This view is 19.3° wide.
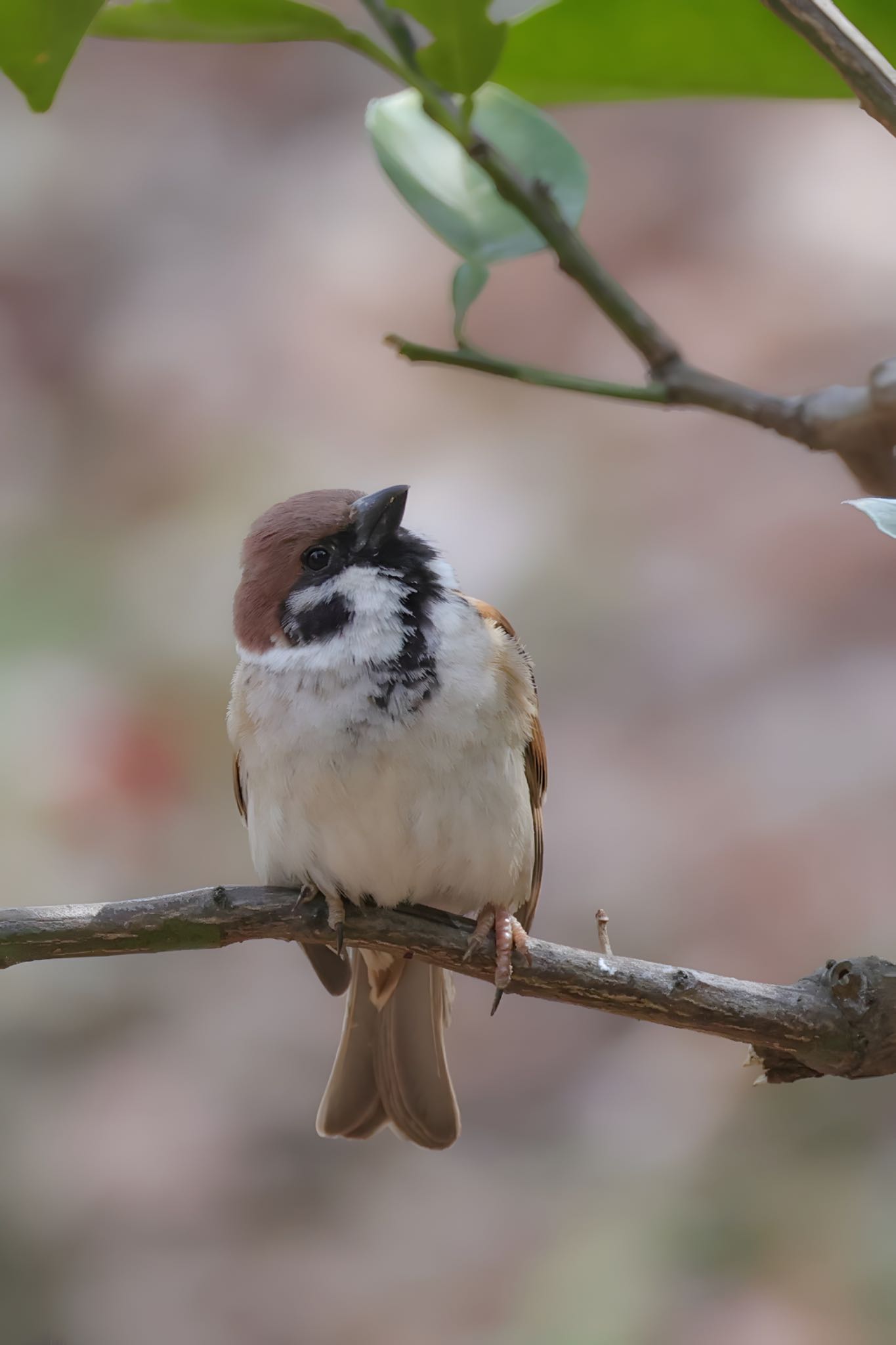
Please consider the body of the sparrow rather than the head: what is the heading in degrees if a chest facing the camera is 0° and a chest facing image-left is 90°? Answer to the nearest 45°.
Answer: approximately 0°
